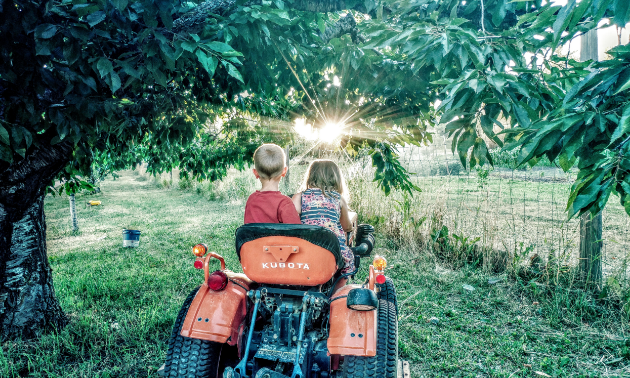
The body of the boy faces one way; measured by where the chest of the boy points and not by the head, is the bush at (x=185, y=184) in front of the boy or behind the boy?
in front

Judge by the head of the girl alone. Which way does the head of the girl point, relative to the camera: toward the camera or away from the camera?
away from the camera

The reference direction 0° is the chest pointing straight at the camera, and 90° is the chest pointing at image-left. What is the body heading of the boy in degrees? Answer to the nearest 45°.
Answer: approximately 180°

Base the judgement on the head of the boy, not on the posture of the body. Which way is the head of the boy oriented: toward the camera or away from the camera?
away from the camera

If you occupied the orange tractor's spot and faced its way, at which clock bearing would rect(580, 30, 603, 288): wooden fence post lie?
The wooden fence post is roughly at 2 o'clock from the orange tractor.

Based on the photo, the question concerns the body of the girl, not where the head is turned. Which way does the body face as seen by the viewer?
away from the camera

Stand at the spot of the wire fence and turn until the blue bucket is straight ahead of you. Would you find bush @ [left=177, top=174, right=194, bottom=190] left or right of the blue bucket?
right

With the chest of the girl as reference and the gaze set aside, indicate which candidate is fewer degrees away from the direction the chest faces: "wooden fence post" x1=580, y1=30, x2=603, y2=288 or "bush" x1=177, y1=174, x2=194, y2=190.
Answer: the bush

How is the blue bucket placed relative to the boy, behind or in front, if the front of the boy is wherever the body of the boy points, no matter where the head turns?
in front

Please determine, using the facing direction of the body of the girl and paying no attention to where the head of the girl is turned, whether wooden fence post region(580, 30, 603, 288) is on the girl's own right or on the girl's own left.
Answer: on the girl's own right

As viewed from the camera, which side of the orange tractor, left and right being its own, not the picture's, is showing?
back
